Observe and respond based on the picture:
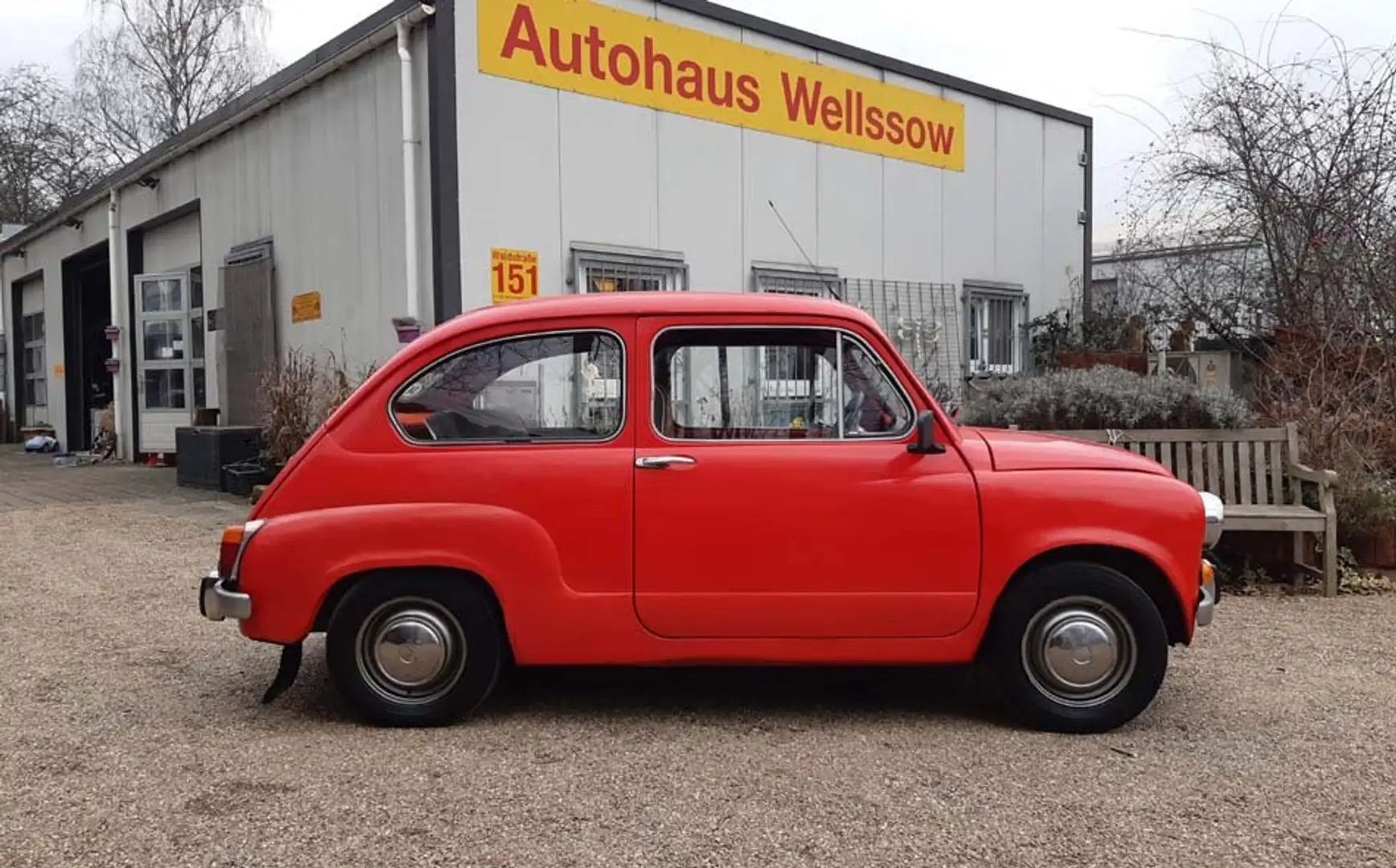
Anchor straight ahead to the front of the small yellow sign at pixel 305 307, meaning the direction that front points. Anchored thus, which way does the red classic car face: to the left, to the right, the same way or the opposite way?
to the left

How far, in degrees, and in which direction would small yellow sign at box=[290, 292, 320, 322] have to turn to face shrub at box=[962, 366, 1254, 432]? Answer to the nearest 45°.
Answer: approximately 90° to its left

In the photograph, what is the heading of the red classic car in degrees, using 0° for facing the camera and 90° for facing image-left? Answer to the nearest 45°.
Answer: approximately 270°

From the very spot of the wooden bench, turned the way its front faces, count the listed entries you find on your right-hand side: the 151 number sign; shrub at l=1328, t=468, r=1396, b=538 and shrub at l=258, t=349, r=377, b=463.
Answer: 2

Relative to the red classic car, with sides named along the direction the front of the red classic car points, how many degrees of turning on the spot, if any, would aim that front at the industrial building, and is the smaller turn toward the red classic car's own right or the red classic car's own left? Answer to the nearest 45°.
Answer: approximately 90° to the red classic car's own left

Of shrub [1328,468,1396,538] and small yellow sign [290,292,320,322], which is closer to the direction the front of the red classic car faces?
the shrub

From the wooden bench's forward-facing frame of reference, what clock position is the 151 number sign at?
The 151 number sign is roughly at 3 o'clock from the wooden bench.

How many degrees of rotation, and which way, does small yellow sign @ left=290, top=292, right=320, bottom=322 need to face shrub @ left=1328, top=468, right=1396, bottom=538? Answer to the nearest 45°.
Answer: approximately 90° to its left

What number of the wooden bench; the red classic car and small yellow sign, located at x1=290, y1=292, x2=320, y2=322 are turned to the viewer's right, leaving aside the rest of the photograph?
1

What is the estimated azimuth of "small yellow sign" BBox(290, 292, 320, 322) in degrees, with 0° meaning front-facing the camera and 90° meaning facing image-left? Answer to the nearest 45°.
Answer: approximately 45°

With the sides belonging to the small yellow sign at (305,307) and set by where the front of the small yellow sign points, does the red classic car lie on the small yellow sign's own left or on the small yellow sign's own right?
on the small yellow sign's own left

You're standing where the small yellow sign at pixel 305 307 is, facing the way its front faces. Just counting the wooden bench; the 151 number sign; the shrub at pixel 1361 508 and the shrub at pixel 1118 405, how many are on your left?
4
